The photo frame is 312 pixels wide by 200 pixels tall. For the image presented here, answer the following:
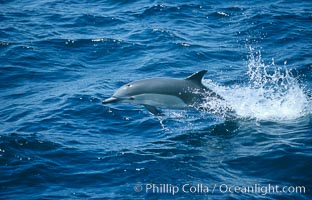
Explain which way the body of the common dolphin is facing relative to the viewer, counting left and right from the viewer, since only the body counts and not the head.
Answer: facing to the left of the viewer
